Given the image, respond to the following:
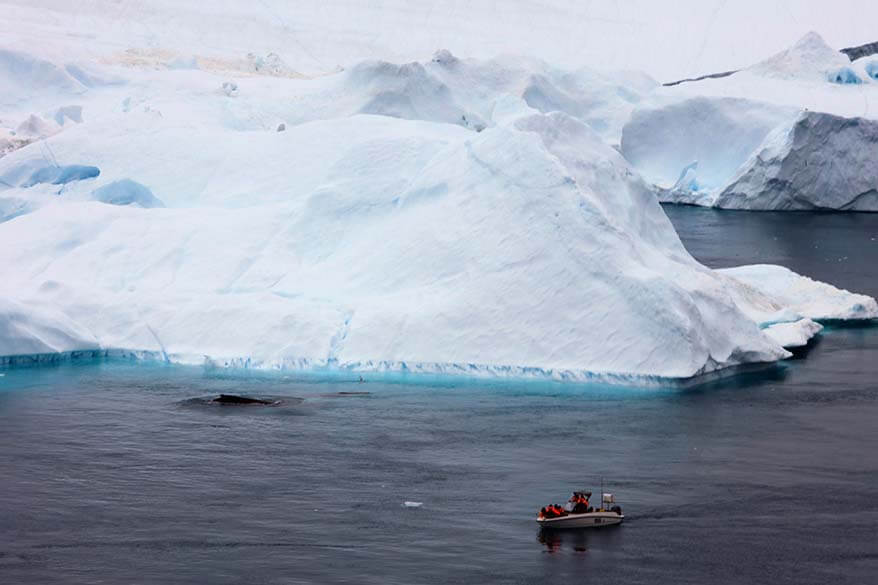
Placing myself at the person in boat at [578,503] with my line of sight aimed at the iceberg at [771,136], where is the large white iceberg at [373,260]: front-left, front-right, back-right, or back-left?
front-left

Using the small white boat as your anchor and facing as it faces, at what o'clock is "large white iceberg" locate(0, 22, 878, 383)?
The large white iceberg is roughly at 2 o'clock from the small white boat.

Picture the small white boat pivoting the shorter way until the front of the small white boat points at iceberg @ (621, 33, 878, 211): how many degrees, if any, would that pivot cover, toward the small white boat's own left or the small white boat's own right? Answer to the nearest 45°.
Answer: approximately 90° to the small white boat's own right

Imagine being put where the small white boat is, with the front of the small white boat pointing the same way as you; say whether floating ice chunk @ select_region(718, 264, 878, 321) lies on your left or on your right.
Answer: on your right

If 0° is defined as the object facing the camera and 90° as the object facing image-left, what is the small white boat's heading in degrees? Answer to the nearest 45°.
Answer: approximately 90°

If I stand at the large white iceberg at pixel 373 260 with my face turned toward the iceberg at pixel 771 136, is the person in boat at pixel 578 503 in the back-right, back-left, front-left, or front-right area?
back-right

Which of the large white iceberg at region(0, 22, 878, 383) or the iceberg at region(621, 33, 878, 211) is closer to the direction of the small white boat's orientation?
the large white iceberg

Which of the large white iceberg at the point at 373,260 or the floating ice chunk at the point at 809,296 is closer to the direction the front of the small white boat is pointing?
the large white iceberg

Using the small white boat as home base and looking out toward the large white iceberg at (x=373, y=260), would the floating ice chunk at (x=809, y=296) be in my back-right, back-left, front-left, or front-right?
front-right

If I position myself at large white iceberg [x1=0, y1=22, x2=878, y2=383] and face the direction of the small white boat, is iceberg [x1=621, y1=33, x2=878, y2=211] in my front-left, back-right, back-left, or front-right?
back-left
